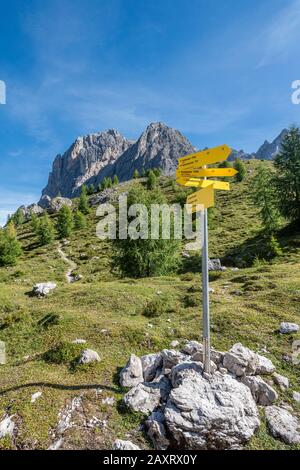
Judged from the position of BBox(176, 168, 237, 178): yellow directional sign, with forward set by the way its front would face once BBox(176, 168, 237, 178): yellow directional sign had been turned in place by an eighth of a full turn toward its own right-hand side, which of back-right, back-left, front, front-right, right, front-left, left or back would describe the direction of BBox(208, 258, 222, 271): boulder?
back-right

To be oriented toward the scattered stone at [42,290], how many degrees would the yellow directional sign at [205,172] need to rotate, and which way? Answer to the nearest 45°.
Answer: approximately 135° to its right

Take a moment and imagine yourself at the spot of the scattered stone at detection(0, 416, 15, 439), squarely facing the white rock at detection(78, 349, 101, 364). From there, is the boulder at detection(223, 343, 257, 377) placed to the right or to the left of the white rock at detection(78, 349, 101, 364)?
right

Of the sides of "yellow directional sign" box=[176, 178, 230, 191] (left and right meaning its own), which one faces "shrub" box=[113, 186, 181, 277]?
back

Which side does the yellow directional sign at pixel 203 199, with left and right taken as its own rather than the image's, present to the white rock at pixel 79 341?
right

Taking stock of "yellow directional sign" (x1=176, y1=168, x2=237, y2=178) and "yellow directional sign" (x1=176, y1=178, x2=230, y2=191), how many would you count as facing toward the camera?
2
